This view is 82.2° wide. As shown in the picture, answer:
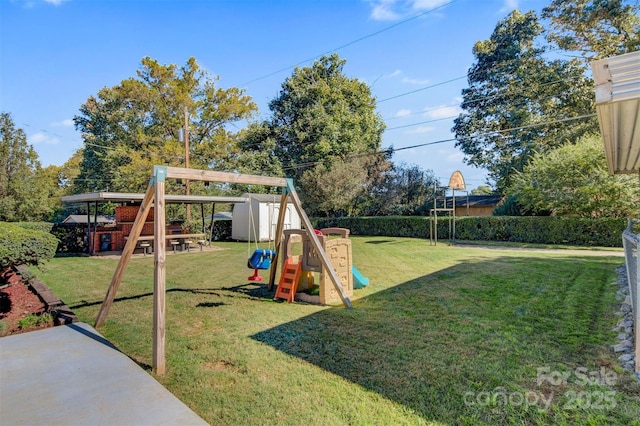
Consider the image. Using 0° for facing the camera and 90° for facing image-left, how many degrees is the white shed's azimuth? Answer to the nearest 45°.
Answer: approximately 315°

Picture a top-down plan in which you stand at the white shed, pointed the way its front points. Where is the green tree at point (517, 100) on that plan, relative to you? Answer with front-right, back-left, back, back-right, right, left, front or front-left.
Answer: front-left

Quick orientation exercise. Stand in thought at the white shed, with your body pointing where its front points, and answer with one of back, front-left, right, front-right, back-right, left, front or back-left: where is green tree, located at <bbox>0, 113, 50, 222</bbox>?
back-right

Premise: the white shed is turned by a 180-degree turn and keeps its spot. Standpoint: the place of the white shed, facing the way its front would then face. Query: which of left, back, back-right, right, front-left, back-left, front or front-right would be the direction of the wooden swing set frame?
back-left

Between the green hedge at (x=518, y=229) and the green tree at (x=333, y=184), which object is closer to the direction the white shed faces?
the green hedge

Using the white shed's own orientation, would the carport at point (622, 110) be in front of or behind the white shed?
in front

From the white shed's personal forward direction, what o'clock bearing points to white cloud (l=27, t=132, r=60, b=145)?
The white cloud is roughly at 5 o'clock from the white shed.

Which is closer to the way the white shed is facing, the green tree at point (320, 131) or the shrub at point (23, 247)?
the shrub

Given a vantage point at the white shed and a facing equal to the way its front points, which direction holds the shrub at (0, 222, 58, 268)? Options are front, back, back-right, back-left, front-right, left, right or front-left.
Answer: front-right

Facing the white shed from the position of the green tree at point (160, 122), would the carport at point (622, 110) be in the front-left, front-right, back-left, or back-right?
front-right
